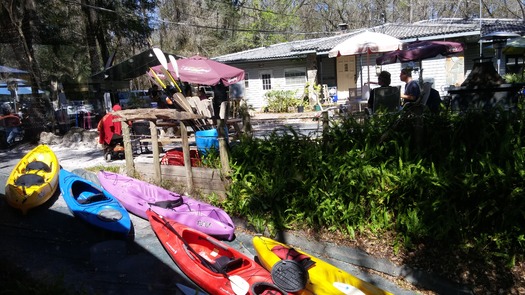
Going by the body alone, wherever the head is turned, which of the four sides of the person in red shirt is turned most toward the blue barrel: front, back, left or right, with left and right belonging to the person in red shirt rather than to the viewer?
right

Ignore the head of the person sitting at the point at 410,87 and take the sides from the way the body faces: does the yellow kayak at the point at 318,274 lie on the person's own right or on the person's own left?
on the person's own left

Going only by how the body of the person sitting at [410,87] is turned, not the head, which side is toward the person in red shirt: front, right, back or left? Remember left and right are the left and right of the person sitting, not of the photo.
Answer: front

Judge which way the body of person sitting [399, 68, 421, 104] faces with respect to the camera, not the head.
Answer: to the viewer's left

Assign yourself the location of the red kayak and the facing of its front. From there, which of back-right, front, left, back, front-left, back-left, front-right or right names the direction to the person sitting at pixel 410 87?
right

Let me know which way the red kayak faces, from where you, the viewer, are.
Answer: facing away from the viewer and to the left of the viewer

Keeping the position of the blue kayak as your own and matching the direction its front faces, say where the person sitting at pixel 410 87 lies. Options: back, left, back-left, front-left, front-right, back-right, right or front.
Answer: back-right
